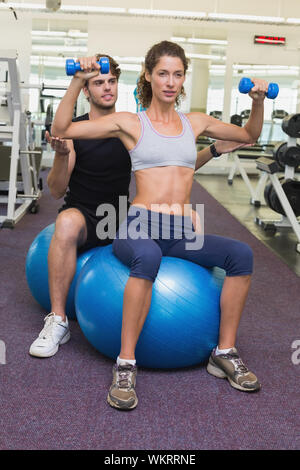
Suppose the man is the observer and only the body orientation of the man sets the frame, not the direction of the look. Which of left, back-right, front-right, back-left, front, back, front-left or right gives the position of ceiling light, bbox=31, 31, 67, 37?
back

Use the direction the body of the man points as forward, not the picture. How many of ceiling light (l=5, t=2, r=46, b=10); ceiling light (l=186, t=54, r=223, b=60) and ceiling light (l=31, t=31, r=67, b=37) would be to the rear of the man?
3

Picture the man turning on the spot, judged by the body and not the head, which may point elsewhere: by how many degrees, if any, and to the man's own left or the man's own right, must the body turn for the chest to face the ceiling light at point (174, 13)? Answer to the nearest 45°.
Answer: approximately 180°

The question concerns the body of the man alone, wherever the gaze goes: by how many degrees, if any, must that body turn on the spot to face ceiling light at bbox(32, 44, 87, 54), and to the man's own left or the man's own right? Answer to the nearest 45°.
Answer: approximately 180°

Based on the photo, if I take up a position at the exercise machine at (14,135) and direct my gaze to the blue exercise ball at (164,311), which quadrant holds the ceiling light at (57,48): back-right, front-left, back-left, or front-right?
back-left

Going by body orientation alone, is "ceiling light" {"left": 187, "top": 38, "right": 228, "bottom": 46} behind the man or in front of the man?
behind

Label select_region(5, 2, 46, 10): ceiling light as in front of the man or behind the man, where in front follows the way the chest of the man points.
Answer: behind

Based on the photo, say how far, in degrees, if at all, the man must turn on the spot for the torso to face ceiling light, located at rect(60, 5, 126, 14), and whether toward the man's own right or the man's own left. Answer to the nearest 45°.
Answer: approximately 180°

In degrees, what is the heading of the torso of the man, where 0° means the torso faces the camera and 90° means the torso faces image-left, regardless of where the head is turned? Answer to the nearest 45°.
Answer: approximately 0°
